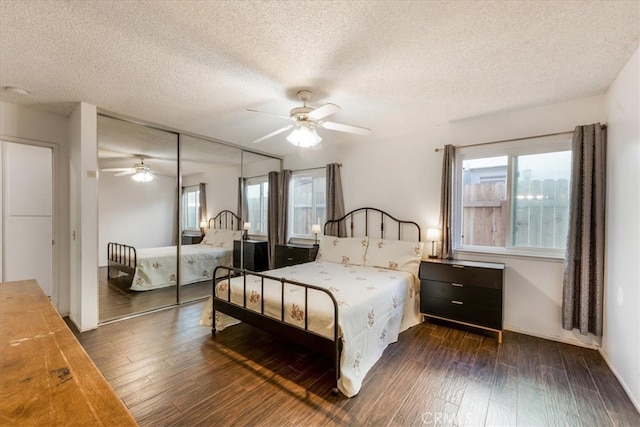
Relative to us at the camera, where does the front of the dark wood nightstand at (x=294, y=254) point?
facing the viewer and to the left of the viewer

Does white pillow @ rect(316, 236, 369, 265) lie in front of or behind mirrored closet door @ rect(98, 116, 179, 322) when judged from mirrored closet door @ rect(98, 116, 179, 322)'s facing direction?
in front

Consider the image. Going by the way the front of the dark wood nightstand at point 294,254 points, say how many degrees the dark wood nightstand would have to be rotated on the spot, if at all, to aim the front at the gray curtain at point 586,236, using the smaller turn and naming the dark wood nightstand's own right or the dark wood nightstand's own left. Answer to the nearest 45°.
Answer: approximately 90° to the dark wood nightstand's own left

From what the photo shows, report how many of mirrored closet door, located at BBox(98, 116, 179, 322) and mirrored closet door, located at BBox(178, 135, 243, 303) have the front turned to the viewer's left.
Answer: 0

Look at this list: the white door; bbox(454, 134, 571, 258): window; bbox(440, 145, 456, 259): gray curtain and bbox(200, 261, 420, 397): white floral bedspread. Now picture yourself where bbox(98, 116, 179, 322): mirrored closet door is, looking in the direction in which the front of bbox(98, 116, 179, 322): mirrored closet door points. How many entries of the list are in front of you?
3

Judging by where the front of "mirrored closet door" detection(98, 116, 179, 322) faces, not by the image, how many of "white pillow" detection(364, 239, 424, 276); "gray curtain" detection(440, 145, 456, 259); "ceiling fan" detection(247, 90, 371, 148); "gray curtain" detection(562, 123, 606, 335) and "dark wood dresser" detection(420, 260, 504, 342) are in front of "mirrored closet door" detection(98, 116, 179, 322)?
5

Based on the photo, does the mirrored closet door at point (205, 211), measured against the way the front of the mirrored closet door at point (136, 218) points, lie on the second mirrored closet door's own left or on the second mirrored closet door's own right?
on the second mirrored closet door's own left

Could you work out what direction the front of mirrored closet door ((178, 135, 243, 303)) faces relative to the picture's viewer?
facing the viewer and to the right of the viewer

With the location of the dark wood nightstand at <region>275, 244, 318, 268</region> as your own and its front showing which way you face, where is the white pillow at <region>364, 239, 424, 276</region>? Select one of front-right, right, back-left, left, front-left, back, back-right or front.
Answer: left

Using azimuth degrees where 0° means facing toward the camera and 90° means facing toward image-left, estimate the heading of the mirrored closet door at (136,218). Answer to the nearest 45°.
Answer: approximately 315°

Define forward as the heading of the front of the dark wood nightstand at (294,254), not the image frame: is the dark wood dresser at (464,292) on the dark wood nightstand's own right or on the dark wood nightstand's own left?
on the dark wood nightstand's own left

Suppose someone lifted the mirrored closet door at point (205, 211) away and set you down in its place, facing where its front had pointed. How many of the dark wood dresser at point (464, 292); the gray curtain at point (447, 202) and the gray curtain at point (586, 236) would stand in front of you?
3

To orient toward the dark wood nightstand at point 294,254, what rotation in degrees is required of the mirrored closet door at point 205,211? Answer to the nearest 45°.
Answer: approximately 45° to its left

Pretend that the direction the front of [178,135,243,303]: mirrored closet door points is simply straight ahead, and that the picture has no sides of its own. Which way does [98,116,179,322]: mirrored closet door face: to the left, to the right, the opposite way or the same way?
the same way

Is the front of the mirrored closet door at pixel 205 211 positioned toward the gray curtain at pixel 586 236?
yes

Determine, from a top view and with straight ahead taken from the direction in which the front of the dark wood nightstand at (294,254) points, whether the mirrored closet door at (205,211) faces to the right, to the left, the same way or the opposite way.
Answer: to the left

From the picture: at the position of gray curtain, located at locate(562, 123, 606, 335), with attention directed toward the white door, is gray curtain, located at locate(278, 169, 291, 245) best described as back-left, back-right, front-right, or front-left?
front-right

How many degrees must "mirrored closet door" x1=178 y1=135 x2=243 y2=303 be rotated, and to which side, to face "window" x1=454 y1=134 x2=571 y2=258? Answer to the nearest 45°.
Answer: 0° — it already faces it
